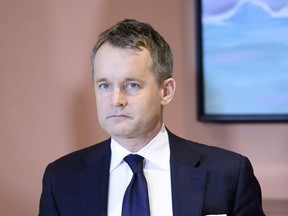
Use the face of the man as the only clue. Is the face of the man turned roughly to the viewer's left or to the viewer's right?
to the viewer's left

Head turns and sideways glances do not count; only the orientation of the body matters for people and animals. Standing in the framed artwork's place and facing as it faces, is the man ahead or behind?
ahead

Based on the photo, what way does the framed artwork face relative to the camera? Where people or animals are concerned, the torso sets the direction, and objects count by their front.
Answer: toward the camera
